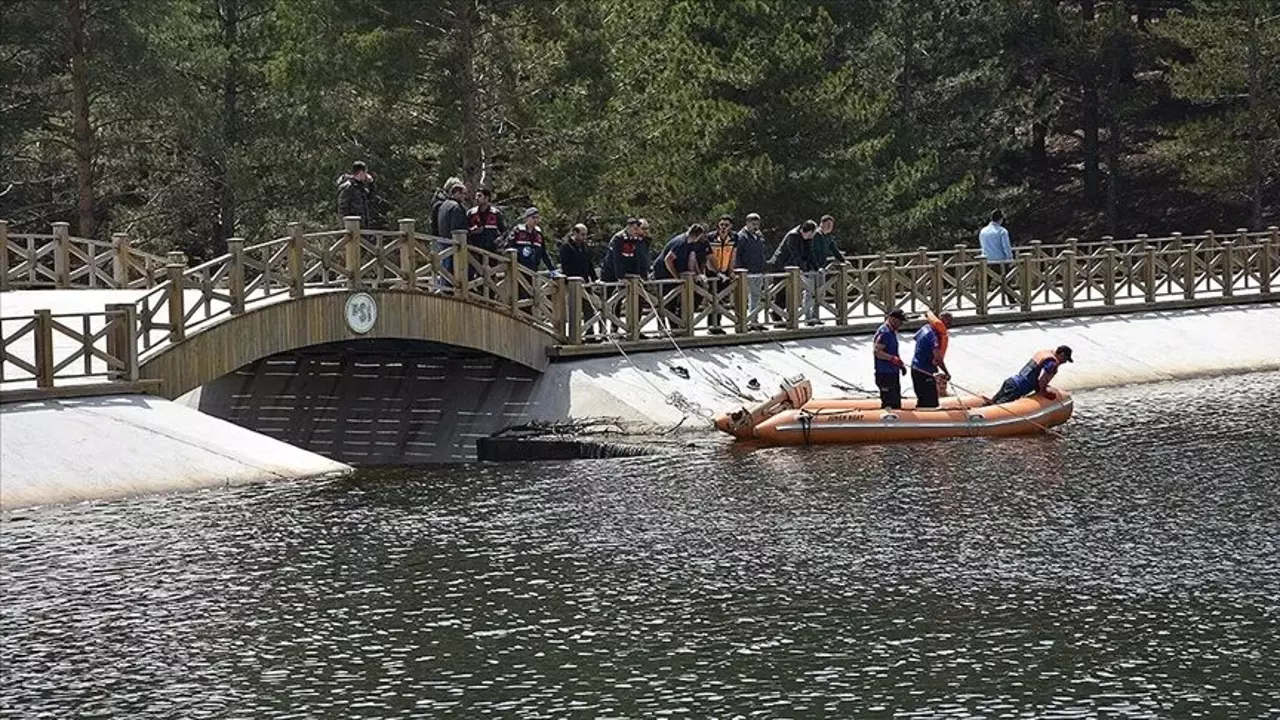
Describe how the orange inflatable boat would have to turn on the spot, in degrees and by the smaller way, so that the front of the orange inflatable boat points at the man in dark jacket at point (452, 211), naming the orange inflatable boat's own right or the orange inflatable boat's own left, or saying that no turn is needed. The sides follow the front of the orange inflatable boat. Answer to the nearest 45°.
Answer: approximately 180°

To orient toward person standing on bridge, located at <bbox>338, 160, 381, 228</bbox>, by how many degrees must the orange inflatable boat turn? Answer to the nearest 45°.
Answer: approximately 180°

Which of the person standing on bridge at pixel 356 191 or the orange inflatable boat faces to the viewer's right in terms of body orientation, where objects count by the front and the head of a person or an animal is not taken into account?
the orange inflatable boat

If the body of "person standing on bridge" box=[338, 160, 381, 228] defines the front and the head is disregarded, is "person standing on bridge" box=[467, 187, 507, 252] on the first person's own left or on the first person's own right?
on the first person's own left

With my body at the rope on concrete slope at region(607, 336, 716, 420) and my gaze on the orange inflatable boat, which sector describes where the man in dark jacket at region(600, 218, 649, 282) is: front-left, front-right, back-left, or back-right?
back-left

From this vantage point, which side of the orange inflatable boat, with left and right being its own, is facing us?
right
